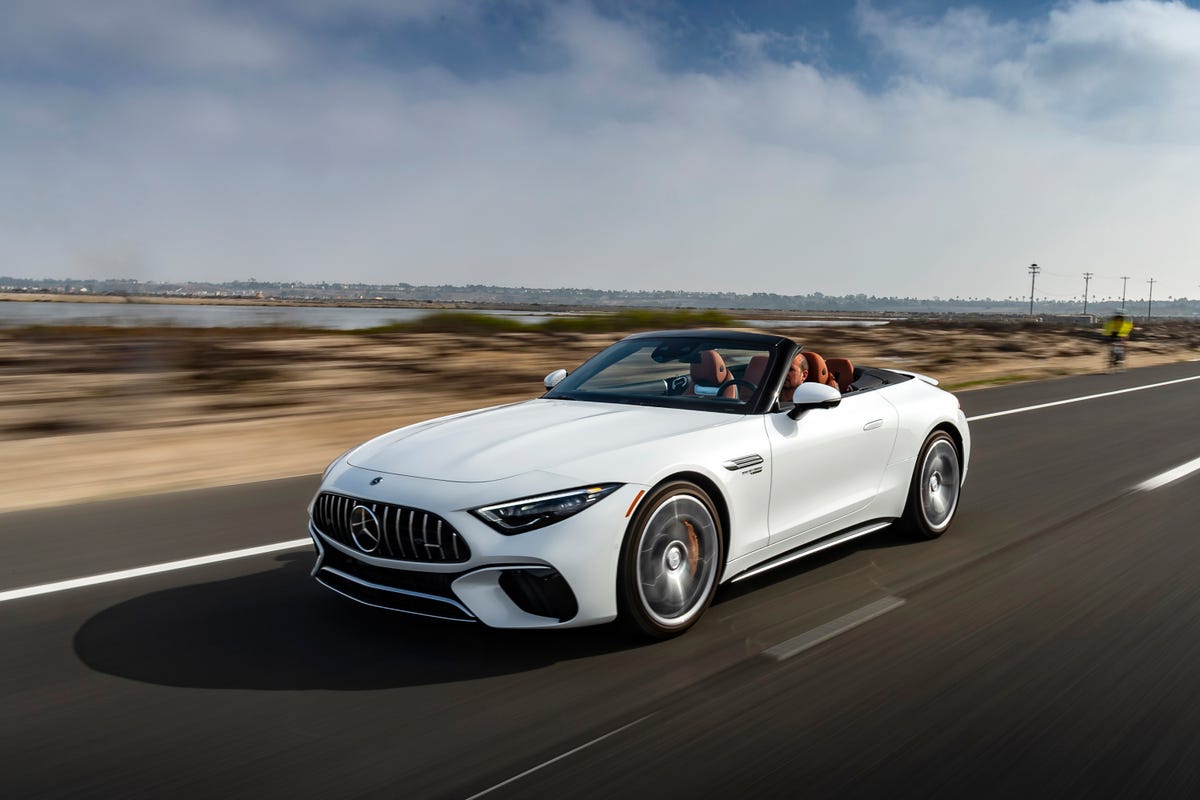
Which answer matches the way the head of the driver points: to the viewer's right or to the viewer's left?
to the viewer's left

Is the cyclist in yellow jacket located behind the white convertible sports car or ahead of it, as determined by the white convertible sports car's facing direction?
behind

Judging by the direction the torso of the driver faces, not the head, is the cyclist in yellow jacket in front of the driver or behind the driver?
behind
